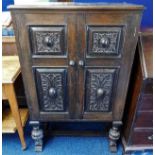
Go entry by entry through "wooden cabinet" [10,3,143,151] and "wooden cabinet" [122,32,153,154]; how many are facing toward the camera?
2

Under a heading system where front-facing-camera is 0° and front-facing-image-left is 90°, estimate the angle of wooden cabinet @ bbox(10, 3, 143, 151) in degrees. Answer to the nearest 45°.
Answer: approximately 0°

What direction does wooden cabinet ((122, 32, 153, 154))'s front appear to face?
toward the camera
